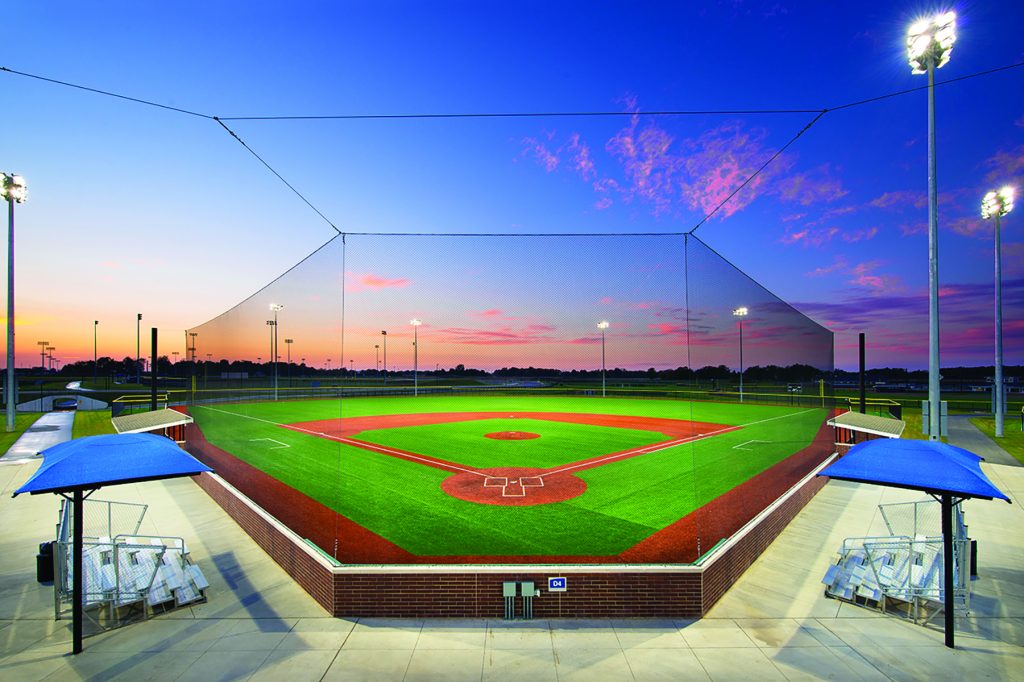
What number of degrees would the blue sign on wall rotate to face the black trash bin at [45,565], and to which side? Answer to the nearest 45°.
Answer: approximately 90° to its right

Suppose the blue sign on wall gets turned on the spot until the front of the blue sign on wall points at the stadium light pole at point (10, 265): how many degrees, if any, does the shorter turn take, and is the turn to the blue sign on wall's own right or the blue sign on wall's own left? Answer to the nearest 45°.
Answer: approximately 135° to the blue sign on wall's own right

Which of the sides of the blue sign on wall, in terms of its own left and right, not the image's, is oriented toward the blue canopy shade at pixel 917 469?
left

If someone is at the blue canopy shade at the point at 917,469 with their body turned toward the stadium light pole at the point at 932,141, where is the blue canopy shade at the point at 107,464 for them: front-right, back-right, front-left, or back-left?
back-left
